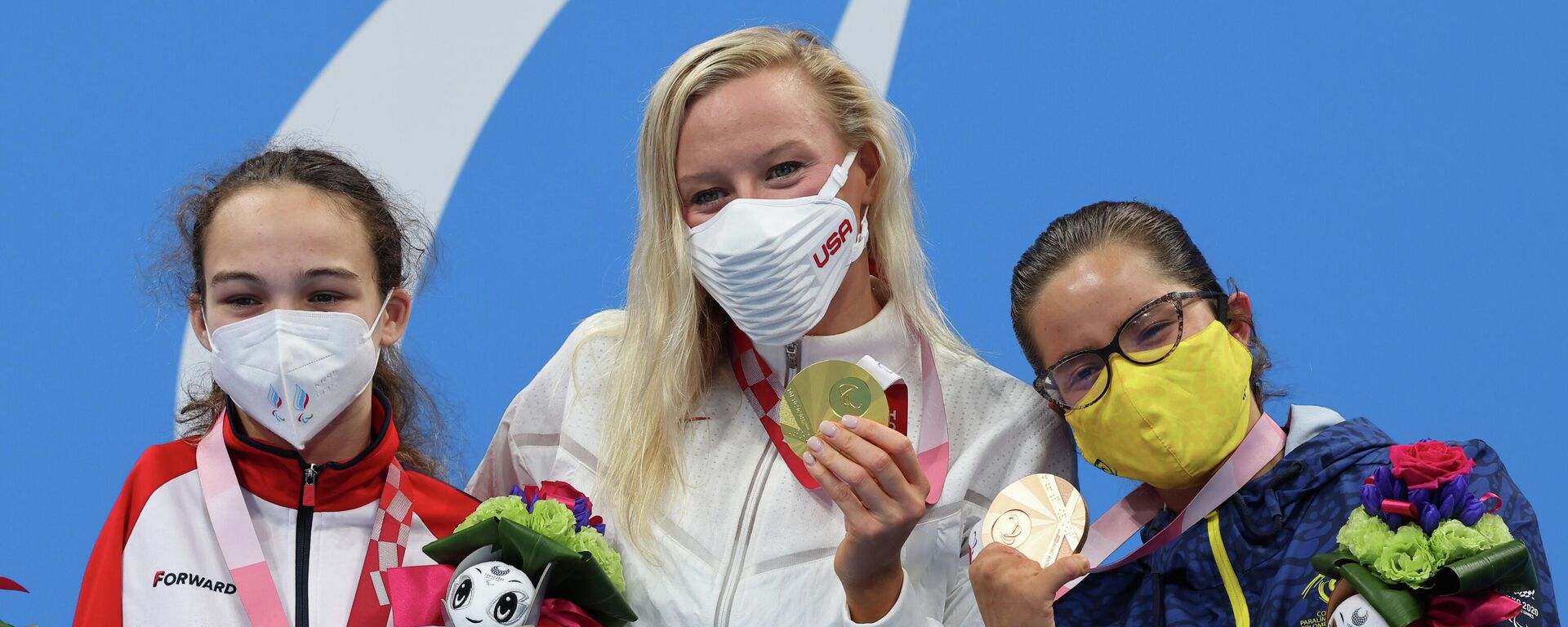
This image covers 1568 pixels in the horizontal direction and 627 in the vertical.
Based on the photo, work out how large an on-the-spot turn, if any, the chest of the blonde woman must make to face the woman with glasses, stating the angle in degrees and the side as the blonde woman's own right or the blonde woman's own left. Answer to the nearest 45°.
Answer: approximately 90° to the blonde woman's own left

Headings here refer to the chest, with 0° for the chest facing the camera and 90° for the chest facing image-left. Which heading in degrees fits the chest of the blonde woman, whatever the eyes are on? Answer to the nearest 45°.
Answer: approximately 0°
